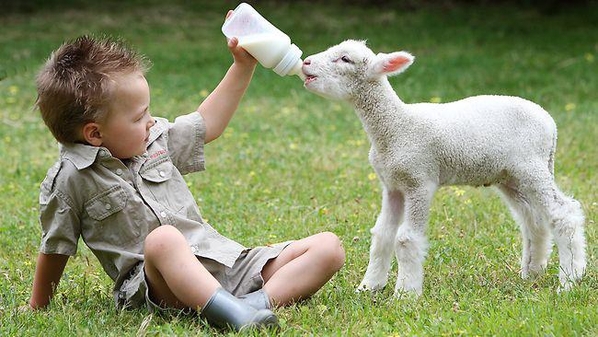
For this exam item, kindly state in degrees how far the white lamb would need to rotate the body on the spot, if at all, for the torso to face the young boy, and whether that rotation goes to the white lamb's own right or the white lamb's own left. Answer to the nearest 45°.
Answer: approximately 45° to the white lamb's own left

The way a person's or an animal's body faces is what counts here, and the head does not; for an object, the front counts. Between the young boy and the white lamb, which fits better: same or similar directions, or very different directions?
very different directions

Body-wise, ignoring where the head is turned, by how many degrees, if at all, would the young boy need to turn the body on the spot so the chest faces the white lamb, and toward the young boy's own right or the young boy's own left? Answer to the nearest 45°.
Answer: approximately 45° to the young boy's own left

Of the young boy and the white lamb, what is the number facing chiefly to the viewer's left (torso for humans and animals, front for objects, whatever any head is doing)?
1

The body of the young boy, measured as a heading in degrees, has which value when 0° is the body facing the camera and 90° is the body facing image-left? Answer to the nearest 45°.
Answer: approximately 315°

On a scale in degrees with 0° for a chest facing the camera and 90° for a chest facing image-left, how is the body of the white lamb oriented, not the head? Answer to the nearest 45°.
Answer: approximately 90°

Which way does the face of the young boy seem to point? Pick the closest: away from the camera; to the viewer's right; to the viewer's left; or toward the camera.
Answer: to the viewer's right
